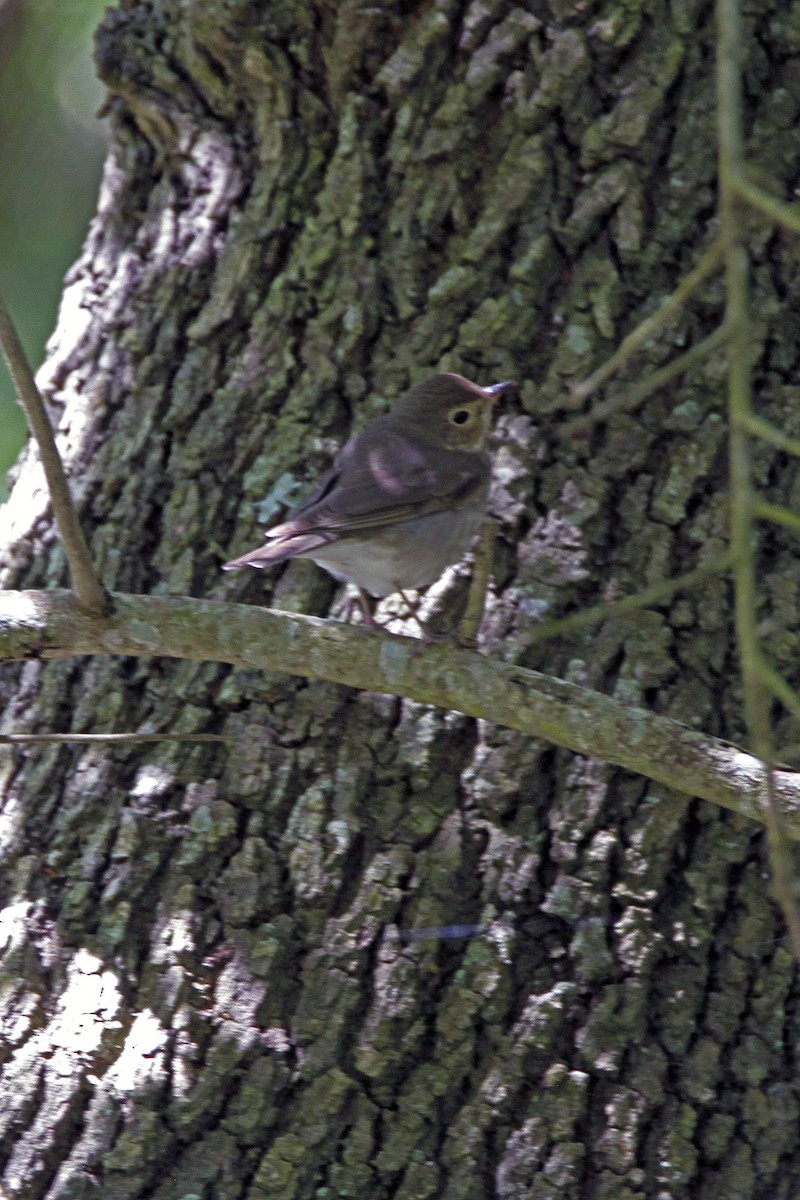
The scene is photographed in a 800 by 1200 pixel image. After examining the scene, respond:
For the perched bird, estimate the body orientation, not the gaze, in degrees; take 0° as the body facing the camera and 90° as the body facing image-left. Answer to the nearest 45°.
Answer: approximately 270°

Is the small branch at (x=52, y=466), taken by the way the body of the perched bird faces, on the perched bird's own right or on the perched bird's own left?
on the perched bird's own right

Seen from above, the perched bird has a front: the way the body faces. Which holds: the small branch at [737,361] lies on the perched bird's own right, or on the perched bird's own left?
on the perched bird's own right

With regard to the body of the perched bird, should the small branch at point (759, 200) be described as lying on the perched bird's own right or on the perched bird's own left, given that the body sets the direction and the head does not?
on the perched bird's own right
